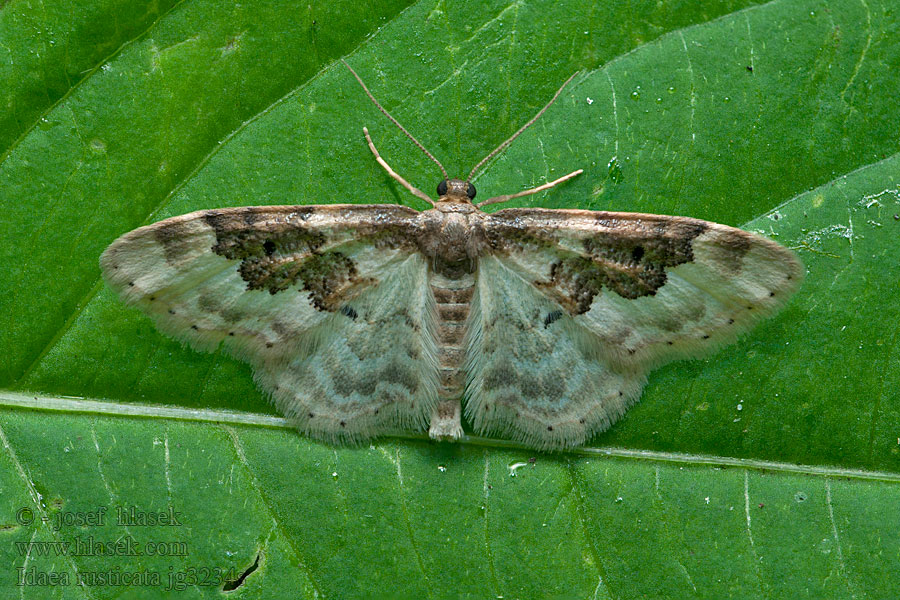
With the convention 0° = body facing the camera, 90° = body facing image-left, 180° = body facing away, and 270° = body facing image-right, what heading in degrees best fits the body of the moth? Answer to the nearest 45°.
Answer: approximately 180°
